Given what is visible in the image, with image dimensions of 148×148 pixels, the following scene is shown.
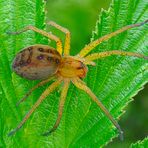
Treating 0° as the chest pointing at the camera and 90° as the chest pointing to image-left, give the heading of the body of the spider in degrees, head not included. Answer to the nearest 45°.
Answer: approximately 270°
